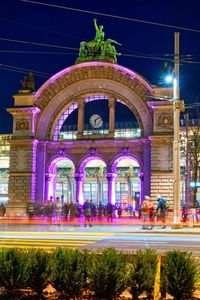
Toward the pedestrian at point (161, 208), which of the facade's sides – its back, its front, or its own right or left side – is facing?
front

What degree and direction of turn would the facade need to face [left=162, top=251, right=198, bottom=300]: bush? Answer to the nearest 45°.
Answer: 0° — it already faces it

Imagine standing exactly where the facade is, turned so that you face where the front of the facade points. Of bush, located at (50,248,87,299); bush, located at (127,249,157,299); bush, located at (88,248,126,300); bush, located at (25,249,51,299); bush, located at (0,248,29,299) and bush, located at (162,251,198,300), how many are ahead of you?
6

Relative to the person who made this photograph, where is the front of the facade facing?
facing the viewer

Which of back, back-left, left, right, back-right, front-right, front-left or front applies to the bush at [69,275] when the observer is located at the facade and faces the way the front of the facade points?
front

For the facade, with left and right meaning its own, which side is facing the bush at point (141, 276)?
front

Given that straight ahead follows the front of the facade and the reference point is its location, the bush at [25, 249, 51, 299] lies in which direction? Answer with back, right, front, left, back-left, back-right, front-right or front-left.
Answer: front

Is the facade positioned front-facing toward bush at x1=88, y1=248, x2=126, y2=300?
yes
